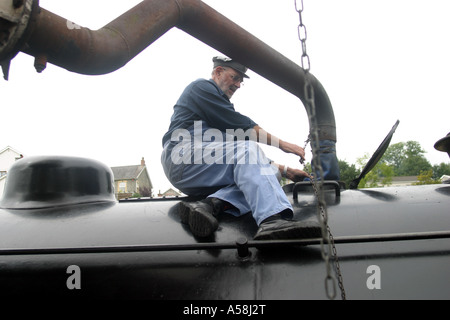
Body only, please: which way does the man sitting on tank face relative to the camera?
to the viewer's right

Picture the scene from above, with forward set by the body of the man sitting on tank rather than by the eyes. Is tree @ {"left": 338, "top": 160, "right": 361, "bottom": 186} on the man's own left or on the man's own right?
on the man's own left

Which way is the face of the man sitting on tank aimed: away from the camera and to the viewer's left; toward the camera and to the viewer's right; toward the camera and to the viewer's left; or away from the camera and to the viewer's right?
toward the camera and to the viewer's right
